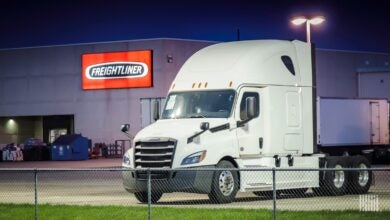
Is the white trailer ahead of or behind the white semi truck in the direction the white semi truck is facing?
behind

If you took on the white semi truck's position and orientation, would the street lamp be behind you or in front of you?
behind

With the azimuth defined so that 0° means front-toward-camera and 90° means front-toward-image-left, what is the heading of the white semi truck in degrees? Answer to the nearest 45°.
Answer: approximately 45°
